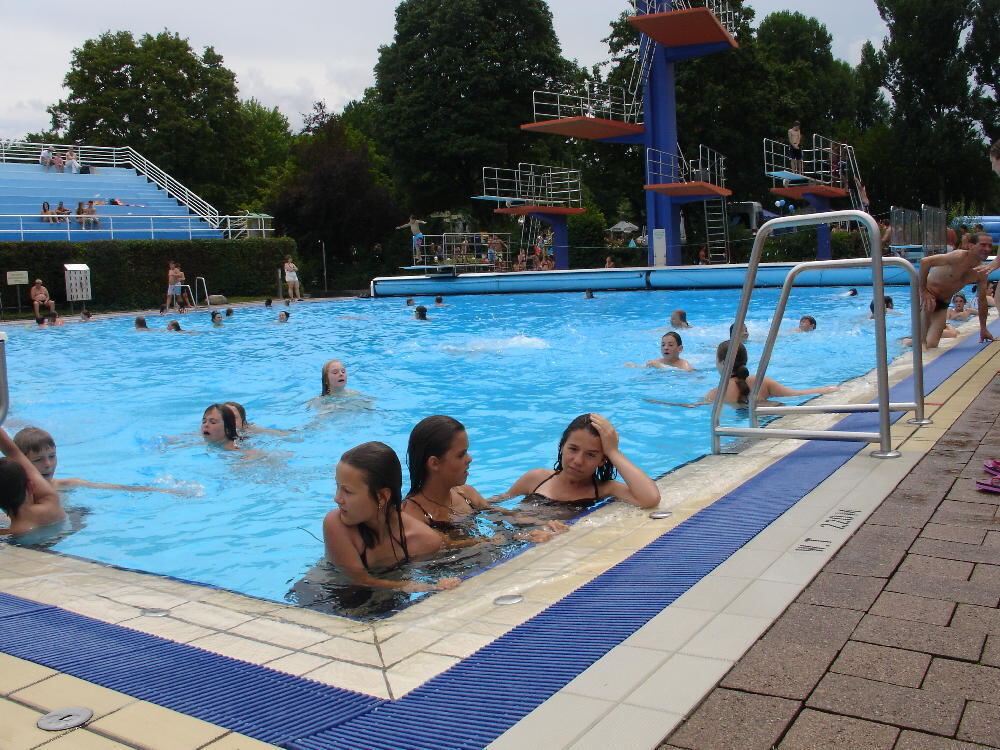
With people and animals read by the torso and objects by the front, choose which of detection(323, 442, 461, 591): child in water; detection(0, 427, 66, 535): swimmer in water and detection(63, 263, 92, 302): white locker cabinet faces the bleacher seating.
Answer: the swimmer in water

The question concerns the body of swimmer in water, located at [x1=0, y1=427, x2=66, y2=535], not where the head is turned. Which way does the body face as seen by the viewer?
away from the camera

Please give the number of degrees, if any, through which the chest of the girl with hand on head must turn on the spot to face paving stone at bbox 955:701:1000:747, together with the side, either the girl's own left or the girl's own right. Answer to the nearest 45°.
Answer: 0° — they already face it

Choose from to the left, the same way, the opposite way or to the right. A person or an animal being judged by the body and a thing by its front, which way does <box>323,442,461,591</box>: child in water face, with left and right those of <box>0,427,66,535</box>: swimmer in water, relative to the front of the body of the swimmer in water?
the opposite way

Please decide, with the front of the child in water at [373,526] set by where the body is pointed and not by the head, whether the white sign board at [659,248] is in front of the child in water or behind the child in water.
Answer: behind

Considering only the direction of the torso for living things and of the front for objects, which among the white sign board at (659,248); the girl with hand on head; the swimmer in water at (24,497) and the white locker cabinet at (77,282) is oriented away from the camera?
the swimmer in water

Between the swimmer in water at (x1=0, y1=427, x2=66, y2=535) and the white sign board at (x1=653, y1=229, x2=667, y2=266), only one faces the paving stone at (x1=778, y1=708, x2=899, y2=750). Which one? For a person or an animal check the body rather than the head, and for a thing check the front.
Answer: the white sign board

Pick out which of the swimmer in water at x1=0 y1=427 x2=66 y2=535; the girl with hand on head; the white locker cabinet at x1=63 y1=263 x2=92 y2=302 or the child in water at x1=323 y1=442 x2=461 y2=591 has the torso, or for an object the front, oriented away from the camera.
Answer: the swimmer in water

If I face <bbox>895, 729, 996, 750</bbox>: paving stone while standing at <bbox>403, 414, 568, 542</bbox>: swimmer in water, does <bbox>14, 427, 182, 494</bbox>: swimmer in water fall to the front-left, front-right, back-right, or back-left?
back-right

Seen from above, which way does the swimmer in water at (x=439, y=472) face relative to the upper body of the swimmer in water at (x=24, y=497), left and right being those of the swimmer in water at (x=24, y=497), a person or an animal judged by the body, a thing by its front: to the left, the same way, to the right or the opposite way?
the opposite way

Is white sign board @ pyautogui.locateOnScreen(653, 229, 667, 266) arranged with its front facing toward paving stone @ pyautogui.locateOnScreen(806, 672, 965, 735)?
yes

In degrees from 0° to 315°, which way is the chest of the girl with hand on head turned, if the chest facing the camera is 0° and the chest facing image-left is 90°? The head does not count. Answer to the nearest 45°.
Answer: approximately 0°

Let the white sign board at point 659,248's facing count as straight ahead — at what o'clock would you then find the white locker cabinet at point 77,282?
the white locker cabinet at point 77,282 is roughly at 2 o'clock from the white sign board at point 659,248.
